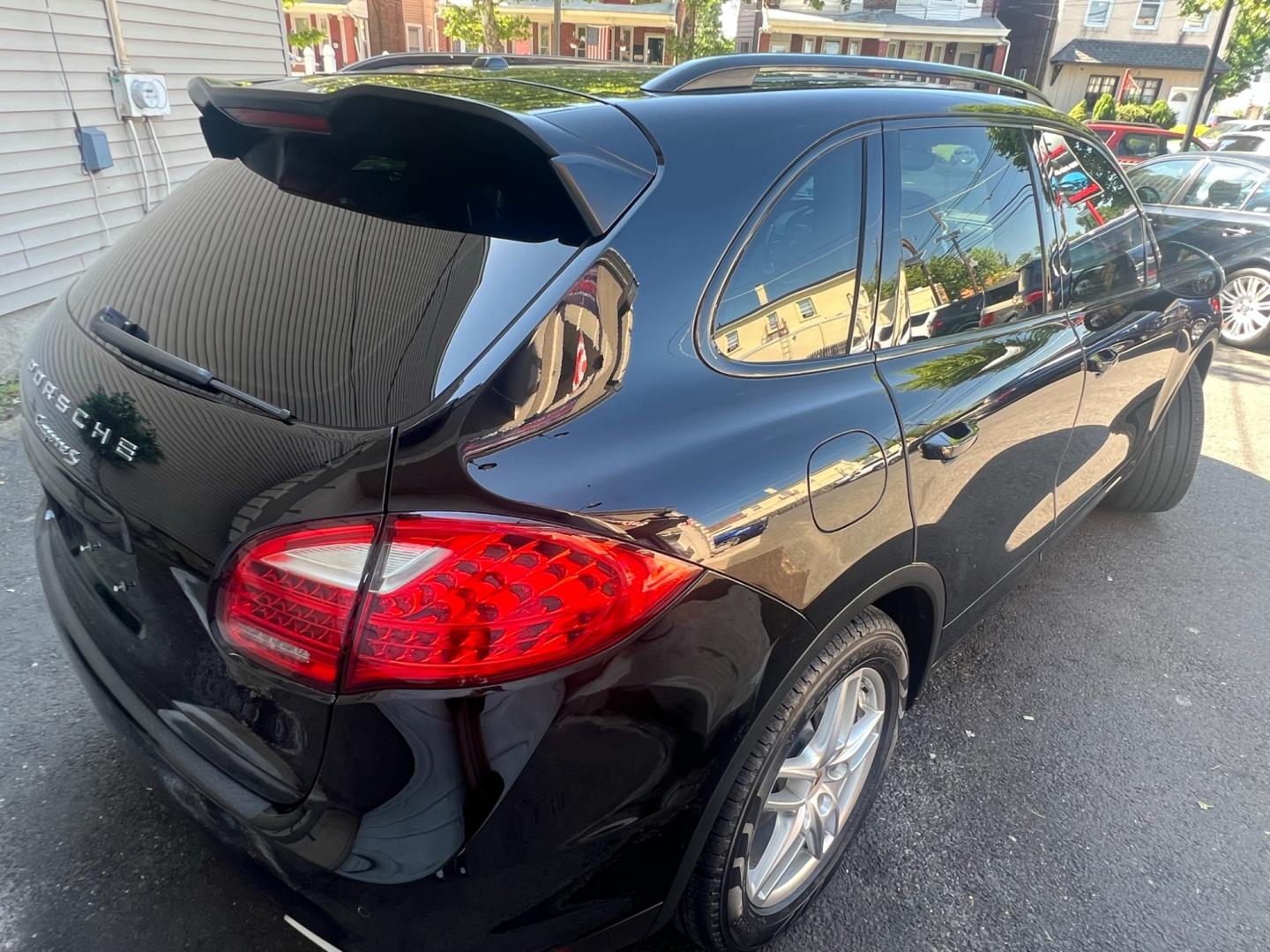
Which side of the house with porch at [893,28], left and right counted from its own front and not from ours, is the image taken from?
front

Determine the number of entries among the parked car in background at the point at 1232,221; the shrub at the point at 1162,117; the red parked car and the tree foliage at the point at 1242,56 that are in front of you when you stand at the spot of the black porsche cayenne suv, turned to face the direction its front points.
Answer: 4

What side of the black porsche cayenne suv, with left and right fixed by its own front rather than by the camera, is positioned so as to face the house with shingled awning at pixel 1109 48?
front

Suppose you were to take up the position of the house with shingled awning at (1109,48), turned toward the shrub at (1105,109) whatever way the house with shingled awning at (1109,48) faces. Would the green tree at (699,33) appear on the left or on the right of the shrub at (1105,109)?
right

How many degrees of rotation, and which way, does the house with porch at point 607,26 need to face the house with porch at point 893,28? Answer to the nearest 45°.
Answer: approximately 90° to its left

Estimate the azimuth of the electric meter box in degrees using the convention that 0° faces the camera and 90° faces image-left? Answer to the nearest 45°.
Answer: approximately 315°

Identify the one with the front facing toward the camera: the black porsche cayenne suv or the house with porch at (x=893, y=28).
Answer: the house with porch

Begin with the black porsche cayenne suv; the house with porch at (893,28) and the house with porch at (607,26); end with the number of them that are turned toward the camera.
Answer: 2

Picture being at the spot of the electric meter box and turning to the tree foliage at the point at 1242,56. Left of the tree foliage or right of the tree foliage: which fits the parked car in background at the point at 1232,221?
right

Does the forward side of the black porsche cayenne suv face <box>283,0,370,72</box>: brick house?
no

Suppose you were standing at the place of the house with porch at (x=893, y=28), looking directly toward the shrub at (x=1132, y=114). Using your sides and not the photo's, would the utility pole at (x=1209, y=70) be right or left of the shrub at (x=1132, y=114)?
right

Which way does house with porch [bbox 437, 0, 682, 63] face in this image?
toward the camera

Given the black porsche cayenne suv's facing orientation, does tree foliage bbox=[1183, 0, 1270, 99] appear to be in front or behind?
in front

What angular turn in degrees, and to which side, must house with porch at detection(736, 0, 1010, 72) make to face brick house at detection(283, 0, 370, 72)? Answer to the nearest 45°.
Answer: approximately 45° to its right

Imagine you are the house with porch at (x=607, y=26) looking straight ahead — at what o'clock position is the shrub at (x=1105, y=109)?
The shrub is roughly at 10 o'clock from the house with porch.

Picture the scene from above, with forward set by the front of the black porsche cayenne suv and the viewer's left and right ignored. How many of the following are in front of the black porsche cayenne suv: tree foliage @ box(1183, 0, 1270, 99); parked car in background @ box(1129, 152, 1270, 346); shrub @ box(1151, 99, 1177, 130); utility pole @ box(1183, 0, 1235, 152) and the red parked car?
5

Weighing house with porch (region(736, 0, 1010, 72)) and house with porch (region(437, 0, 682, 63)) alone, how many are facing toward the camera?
2

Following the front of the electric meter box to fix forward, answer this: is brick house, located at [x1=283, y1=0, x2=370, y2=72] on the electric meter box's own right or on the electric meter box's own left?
on the electric meter box's own left

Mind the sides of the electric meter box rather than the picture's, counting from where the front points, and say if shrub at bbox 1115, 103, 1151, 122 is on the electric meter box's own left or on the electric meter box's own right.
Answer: on the electric meter box's own left

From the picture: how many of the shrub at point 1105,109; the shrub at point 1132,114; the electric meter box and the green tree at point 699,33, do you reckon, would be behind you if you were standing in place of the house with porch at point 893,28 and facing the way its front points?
0
